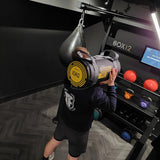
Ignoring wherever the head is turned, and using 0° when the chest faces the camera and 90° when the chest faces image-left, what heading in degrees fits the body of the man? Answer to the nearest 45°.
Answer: approximately 225°

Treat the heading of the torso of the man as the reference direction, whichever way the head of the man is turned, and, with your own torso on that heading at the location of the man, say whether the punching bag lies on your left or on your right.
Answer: on your left
